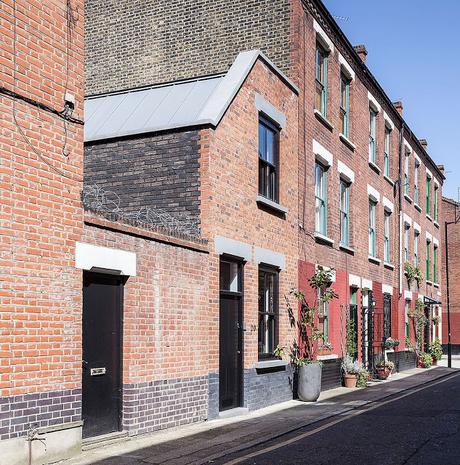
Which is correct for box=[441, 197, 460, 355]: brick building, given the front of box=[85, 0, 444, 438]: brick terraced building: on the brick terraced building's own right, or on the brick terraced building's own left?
on the brick terraced building's own left

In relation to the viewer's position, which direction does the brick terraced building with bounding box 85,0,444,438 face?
facing the viewer and to the right of the viewer

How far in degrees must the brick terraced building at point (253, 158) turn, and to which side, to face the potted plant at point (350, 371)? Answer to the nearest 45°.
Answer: approximately 90° to its left

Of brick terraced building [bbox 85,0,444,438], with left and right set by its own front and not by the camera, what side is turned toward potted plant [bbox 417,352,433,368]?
left
